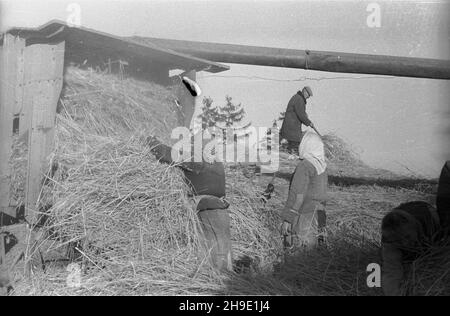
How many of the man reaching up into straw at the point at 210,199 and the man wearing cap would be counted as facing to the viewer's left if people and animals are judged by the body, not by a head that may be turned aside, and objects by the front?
1

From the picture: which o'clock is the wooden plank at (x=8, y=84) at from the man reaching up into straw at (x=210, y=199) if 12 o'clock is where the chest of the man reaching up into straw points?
The wooden plank is roughly at 12 o'clock from the man reaching up into straw.

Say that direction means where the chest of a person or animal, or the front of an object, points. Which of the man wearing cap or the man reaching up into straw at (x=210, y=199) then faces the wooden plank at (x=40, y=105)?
the man reaching up into straw

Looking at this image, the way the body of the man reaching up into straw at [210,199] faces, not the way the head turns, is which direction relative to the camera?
to the viewer's left

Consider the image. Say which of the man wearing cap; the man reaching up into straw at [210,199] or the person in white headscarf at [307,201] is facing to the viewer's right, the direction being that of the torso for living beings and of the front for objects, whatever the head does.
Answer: the man wearing cap

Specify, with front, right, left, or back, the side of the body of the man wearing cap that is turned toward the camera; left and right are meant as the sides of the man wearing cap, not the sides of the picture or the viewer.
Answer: right

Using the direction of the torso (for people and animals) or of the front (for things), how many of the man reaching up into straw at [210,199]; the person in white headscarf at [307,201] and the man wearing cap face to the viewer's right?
1

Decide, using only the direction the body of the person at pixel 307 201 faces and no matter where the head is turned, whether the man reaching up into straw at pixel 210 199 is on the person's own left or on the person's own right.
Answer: on the person's own left

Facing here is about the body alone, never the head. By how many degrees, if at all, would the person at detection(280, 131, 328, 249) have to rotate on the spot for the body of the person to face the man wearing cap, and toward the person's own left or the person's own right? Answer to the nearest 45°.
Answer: approximately 45° to the person's own right
